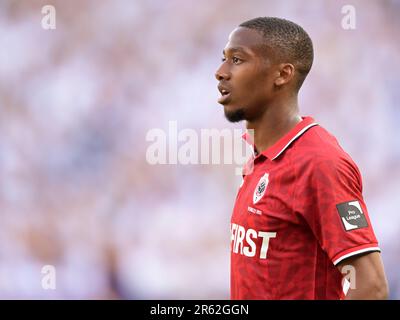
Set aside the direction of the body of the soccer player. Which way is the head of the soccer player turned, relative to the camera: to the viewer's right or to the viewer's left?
to the viewer's left

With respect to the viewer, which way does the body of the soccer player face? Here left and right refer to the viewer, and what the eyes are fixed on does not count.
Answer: facing the viewer and to the left of the viewer
